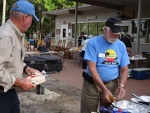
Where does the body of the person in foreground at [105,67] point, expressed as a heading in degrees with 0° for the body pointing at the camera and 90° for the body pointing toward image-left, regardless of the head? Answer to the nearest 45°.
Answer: approximately 315°

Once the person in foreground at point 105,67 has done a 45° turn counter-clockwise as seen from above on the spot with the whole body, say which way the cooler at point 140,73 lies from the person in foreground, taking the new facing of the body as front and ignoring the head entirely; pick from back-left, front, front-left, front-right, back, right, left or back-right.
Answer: left
